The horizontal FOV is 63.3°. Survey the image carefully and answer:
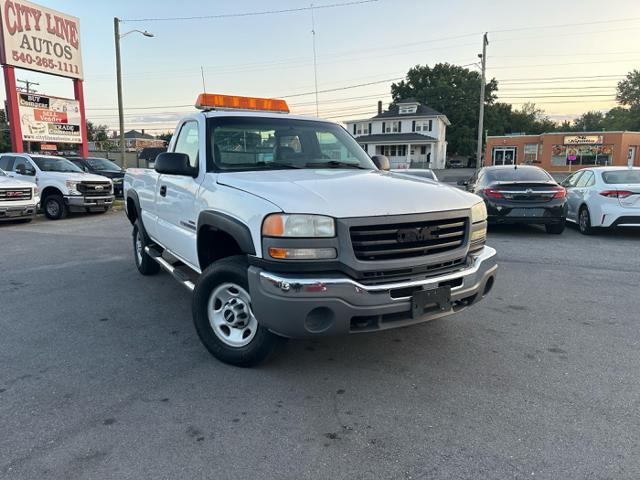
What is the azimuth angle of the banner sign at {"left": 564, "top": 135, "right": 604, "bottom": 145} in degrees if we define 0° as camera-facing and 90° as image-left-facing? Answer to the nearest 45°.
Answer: approximately 0°

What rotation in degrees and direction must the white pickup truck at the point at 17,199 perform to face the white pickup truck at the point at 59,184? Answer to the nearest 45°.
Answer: approximately 90° to its left

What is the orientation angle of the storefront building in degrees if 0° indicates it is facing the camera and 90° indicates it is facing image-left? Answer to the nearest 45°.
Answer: approximately 0°

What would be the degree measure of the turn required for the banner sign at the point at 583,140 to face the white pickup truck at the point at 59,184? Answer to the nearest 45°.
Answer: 0° — it already faces it

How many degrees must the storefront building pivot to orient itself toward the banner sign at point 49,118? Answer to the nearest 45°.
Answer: approximately 45° to its right
